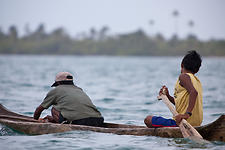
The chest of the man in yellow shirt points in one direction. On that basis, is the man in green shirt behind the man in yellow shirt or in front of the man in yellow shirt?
in front

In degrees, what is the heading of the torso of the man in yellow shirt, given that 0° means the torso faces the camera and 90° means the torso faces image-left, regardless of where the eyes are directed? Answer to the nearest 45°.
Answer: approximately 90°

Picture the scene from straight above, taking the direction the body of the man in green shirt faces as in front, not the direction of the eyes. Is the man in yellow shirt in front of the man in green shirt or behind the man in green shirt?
behind

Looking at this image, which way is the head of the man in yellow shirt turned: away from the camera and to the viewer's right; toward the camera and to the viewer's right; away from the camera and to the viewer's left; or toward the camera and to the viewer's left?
away from the camera and to the viewer's left

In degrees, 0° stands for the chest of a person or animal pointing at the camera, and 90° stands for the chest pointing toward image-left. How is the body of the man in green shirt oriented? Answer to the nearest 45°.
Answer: approximately 135°
